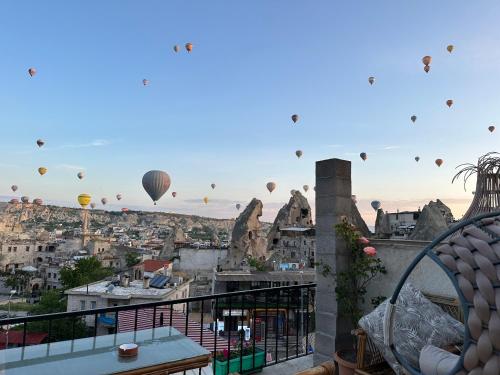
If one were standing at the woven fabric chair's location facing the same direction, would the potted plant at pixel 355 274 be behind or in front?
in front

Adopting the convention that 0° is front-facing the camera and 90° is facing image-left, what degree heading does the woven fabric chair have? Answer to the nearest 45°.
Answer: approximately 135°

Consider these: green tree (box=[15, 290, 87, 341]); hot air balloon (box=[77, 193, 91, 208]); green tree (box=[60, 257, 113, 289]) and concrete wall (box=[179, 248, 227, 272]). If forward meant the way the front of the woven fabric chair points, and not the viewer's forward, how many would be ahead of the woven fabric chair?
4

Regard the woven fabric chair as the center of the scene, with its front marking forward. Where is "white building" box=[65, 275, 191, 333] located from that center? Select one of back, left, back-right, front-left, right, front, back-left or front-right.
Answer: front

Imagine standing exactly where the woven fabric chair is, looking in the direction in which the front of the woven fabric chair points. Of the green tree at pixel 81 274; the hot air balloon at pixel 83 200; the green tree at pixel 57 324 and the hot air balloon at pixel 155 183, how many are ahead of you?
4

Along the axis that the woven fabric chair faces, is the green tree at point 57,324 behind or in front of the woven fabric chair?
in front

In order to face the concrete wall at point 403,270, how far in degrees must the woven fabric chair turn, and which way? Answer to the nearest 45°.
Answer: approximately 45° to its right

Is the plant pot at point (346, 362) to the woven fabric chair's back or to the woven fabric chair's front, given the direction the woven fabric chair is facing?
to the front

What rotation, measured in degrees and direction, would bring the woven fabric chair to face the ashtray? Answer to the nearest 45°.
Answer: approximately 45° to its left
